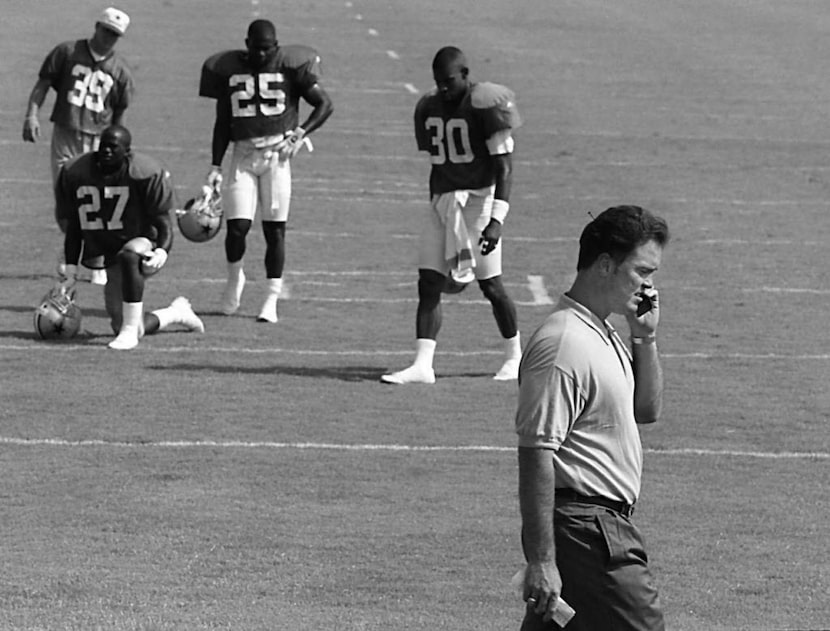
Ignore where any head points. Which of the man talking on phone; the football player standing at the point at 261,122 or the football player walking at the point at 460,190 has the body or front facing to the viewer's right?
the man talking on phone

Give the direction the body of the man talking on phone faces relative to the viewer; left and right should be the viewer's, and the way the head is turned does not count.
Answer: facing to the right of the viewer

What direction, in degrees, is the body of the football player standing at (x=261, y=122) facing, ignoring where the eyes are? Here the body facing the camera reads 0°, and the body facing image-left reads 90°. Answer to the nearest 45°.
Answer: approximately 0°

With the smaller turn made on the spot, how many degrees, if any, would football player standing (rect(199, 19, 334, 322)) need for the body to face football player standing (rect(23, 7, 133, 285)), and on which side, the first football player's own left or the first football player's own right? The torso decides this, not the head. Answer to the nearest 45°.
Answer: approximately 135° to the first football player's own right

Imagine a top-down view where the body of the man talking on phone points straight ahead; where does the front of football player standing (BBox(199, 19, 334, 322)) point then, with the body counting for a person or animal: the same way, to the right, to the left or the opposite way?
to the right

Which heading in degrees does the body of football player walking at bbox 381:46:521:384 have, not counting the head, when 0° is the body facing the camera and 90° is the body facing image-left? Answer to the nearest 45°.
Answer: approximately 45°

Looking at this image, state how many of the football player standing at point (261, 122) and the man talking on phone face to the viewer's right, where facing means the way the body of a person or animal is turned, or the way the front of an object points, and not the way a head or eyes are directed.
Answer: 1

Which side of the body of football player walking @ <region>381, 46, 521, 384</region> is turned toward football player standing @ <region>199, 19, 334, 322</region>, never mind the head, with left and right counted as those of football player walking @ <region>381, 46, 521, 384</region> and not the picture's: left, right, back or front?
right
